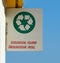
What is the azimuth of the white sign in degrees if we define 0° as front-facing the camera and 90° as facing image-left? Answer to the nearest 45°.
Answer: approximately 0°
